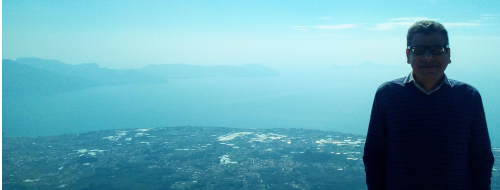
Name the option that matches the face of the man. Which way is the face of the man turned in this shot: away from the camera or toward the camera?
toward the camera

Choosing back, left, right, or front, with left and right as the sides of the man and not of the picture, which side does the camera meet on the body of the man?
front
